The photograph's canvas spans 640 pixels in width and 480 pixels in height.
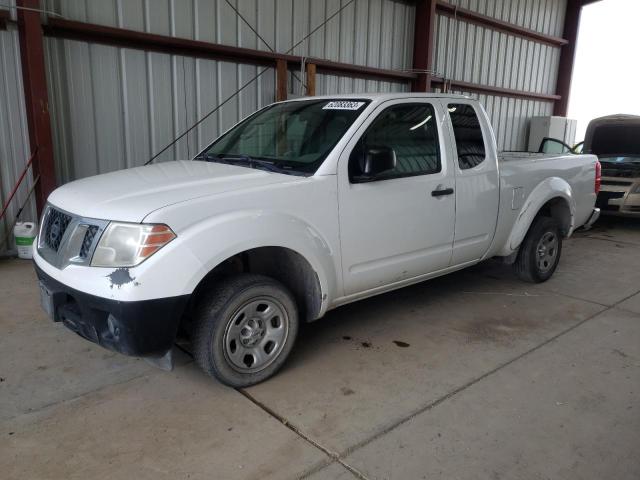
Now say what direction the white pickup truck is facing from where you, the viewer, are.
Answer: facing the viewer and to the left of the viewer
